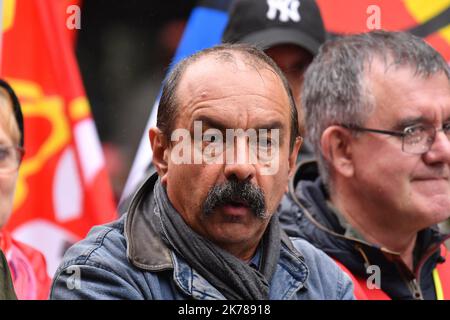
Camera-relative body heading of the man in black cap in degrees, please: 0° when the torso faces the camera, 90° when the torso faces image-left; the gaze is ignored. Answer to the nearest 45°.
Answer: approximately 0°

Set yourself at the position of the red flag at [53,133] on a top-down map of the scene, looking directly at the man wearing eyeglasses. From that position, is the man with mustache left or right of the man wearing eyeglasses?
right

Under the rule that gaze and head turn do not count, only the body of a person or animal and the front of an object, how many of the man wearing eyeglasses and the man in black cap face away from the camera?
0

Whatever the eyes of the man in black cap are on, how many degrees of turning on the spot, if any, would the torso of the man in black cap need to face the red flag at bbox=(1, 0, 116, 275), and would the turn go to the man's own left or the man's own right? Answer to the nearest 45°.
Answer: approximately 90° to the man's own right

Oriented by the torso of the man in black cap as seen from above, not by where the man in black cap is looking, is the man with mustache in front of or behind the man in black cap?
in front

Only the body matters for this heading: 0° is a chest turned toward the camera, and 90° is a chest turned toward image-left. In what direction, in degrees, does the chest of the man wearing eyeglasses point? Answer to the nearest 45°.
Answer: approximately 315°

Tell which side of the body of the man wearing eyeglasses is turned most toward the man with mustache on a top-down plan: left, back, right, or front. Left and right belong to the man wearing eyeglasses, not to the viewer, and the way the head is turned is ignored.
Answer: right

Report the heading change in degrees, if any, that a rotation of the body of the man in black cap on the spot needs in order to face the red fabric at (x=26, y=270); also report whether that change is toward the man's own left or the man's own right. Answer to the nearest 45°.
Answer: approximately 45° to the man's own right

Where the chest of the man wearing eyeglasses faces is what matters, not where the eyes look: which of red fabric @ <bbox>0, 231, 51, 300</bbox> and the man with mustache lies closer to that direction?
the man with mustache

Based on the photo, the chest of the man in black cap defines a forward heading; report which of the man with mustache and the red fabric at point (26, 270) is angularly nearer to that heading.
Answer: the man with mustache
